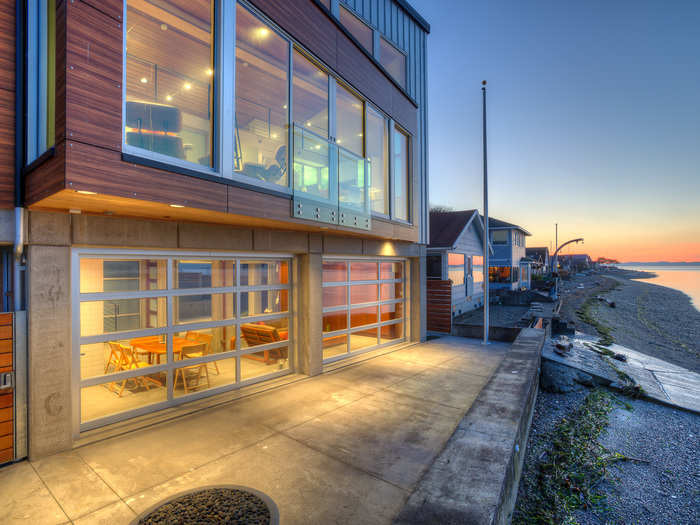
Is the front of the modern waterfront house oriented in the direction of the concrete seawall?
yes

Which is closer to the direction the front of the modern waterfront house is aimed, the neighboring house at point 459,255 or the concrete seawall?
the concrete seawall

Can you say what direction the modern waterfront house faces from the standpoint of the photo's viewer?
facing the viewer and to the right of the viewer

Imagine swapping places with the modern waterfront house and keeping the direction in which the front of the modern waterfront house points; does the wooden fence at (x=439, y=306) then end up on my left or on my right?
on my left

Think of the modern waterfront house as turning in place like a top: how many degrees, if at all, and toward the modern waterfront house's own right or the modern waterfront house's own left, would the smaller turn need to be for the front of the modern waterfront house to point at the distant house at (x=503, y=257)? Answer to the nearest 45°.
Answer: approximately 90° to the modern waterfront house's own left

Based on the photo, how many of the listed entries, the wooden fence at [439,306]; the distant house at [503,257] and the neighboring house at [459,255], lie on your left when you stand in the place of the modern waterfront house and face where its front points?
3

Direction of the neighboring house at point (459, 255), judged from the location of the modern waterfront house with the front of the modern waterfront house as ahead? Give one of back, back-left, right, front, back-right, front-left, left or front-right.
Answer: left
